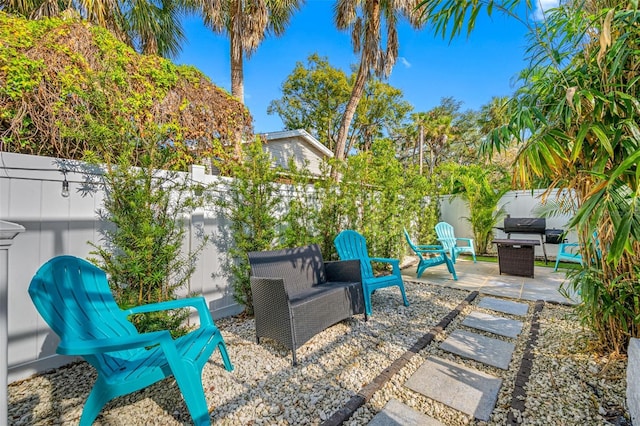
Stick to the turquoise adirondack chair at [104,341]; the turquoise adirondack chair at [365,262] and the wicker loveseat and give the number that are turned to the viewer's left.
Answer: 0

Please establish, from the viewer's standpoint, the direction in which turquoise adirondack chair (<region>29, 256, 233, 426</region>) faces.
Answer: facing the viewer and to the right of the viewer

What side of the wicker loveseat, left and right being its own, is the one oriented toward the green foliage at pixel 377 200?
left

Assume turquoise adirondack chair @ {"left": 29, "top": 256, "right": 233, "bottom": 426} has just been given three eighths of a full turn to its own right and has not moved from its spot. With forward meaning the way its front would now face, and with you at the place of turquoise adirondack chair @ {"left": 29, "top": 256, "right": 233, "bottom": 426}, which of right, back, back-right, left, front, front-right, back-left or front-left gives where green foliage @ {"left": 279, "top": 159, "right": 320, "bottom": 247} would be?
back-right

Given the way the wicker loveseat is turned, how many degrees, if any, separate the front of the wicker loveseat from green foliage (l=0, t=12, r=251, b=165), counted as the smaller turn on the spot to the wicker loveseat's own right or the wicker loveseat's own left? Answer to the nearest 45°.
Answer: approximately 135° to the wicker loveseat's own right

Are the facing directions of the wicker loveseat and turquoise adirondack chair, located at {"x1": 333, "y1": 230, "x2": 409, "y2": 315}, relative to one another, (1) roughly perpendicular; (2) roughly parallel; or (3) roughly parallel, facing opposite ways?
roughly parallel

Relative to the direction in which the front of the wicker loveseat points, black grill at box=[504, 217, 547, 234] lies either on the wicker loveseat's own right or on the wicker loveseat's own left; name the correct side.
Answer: on the wicker loveseat's own left

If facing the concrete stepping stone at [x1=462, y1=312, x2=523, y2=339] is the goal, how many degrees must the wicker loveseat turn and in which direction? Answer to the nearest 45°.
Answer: approximately 45° to its left

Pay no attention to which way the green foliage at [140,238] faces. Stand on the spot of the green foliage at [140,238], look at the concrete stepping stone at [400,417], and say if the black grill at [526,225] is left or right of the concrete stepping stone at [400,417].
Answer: left

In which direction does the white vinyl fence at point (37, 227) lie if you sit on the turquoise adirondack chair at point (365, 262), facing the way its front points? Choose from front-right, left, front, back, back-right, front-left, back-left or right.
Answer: right

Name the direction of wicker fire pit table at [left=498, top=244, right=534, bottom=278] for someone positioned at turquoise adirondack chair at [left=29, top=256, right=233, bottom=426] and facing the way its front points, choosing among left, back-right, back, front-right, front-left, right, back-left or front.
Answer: front-left

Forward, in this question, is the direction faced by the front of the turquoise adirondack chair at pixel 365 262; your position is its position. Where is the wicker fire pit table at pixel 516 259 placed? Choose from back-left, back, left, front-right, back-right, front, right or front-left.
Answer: left

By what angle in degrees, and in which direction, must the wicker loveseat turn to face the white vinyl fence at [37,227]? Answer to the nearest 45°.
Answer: approximately 135° to its right

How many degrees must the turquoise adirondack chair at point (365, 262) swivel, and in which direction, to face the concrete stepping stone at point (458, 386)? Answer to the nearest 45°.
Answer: approximately 45° to its right

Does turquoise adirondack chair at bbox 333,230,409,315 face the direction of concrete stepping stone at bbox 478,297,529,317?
no

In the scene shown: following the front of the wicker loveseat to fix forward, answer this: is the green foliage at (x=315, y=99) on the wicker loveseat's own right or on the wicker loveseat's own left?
on the wicker loveseat's own left

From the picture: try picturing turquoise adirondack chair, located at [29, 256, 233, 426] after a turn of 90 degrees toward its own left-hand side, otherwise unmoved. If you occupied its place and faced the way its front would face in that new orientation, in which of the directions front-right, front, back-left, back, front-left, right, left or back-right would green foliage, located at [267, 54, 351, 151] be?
front

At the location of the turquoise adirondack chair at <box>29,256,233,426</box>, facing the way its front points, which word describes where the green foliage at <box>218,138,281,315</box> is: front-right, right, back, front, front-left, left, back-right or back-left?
left
